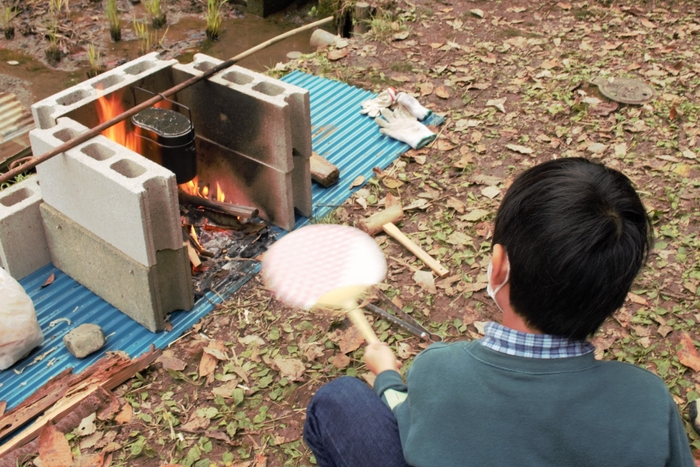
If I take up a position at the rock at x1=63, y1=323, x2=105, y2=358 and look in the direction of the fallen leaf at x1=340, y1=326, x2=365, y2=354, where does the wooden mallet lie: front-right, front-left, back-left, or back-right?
front-left

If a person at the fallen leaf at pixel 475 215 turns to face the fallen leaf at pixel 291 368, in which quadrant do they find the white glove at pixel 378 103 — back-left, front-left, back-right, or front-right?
back-right

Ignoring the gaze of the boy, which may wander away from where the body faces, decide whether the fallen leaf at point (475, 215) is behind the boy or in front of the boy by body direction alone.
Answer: in front

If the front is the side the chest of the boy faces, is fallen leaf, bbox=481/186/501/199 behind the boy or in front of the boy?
in front

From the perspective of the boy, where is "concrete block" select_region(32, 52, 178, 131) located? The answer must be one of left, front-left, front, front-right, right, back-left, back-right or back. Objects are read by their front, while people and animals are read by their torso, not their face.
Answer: front

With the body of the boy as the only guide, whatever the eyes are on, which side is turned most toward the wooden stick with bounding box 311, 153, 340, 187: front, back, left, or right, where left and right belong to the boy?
front

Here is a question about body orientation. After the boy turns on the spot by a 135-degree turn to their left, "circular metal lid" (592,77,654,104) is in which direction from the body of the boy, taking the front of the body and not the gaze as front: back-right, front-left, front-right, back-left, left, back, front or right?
back

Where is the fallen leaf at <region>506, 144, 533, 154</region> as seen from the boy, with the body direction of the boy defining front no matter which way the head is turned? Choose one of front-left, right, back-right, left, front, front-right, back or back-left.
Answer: front-right

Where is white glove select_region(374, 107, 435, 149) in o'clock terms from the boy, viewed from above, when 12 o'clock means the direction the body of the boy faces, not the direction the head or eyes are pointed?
The white glove is roughly at 1 o'clock from the boy.

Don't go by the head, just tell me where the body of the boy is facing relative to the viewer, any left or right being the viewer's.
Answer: facing away from the viewer and to the left of the viewer

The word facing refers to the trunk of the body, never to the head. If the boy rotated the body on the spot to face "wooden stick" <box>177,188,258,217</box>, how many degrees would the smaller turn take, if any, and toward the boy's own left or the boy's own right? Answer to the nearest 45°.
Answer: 0° — they already face it

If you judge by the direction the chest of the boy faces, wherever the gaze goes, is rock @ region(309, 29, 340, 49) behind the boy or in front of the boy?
in front

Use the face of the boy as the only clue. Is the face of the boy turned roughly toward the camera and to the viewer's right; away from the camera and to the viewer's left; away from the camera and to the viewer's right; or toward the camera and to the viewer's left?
away from the camera and to the viewer's left
